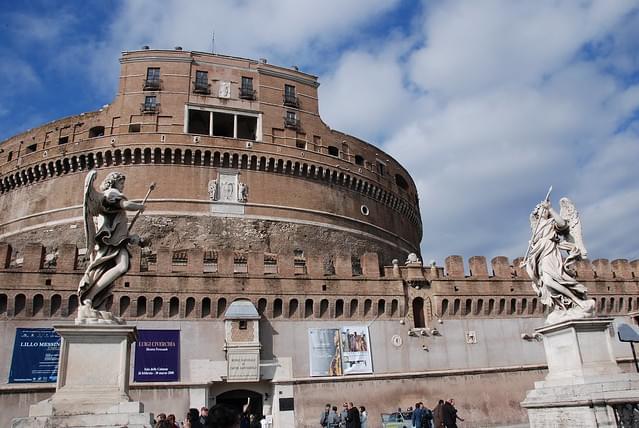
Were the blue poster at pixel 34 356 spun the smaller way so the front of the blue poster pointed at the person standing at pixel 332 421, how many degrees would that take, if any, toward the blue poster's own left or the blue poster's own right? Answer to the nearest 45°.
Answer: approximately 45° to the blue poster's own left

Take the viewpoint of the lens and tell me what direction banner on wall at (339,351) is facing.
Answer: facing the viewer

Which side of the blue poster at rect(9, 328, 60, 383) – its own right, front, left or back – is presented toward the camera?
front

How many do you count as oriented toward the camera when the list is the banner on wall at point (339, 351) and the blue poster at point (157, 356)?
2

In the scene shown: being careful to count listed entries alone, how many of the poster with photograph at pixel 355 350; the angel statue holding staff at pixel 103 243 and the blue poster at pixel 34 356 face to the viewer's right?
1

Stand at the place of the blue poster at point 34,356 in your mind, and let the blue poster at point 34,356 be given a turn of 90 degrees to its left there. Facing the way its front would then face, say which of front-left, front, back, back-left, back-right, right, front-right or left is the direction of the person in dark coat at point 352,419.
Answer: front-right

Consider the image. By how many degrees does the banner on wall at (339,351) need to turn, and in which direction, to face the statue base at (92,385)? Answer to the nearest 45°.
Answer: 0° — it already faces it

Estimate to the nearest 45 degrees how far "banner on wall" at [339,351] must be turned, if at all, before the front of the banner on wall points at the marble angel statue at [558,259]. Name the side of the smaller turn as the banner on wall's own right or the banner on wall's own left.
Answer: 0° — it already faces it

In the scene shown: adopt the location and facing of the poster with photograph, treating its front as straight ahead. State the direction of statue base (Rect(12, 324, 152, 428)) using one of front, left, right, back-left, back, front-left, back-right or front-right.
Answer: front

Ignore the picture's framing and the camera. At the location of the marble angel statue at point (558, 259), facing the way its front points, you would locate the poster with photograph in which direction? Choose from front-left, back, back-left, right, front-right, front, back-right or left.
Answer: right

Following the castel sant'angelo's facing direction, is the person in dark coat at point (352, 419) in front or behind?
in front

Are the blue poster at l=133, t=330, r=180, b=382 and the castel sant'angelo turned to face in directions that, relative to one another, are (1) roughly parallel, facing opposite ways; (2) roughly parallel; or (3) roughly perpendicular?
roughly parallel

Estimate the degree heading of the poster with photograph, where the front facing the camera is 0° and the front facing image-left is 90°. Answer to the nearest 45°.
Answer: approximately 0°

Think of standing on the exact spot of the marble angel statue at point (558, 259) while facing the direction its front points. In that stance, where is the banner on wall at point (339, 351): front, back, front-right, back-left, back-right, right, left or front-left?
right

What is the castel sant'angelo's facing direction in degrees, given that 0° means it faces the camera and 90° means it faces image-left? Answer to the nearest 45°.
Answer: approximately 0°

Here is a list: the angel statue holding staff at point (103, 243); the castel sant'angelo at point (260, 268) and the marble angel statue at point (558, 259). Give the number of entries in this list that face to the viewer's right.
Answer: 1
